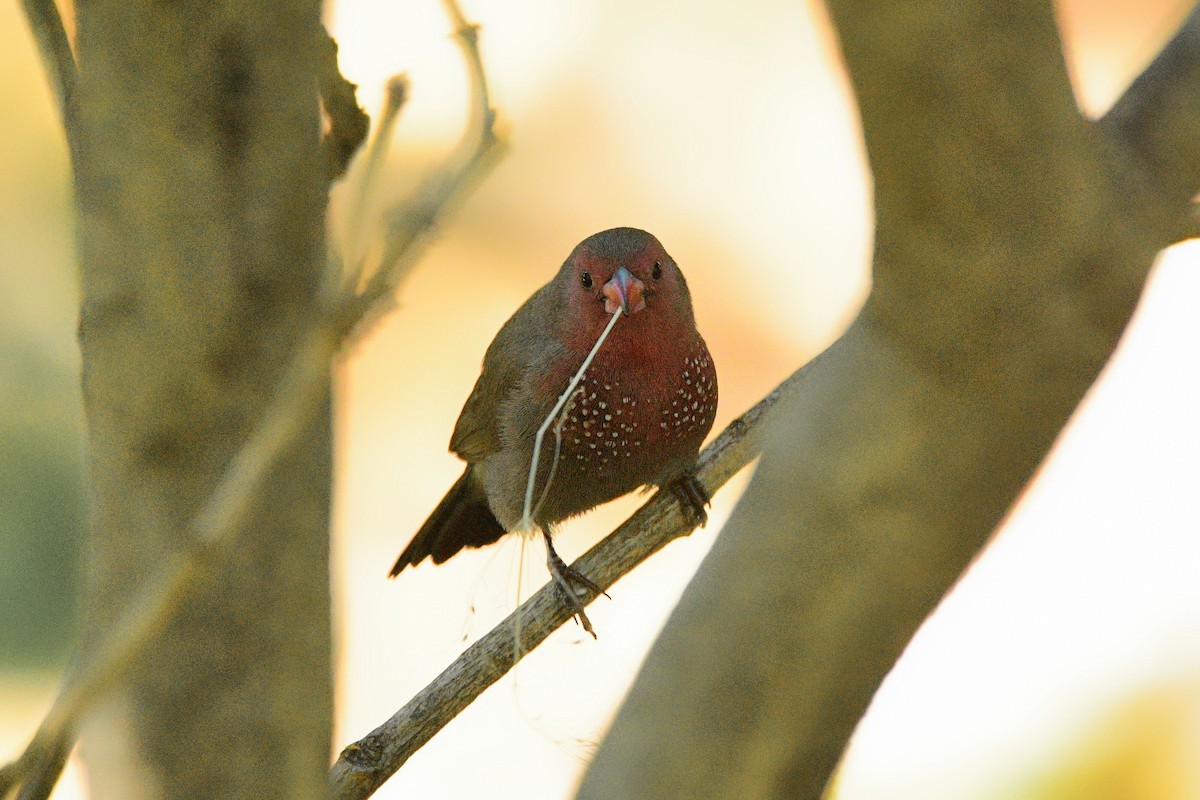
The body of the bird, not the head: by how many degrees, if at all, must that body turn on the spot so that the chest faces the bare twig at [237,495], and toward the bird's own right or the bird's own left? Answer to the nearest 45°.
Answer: approximately 45° to the bird's own right

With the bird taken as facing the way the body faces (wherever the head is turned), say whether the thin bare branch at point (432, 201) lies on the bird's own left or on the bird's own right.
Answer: on the bird's own right

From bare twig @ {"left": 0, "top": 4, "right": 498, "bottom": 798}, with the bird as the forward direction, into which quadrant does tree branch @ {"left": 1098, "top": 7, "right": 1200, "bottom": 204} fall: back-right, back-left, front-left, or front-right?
front-right

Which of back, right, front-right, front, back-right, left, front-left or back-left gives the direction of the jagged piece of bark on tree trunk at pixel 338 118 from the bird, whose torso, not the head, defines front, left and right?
front-right

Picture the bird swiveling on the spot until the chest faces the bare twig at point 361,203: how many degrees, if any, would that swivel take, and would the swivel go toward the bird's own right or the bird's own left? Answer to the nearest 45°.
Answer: approximately 45° to the bird's own right

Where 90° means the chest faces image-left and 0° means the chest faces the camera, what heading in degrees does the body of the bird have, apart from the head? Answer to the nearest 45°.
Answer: approximately 315°
